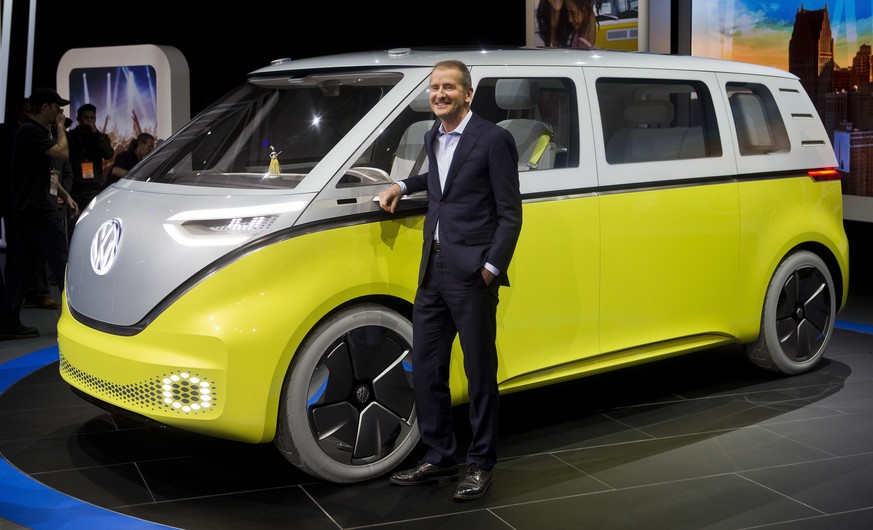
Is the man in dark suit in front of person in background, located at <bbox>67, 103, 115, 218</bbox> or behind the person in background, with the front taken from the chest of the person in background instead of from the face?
in front

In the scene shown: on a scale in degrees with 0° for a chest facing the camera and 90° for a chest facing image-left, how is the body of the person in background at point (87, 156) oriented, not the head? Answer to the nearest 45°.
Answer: approximately 0°

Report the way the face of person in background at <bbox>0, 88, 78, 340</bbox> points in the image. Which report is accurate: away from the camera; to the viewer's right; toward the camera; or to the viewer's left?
to the viewer's right

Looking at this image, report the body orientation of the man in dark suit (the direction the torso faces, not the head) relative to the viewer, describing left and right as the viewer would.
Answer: facing the viewer and to the left of the viewer

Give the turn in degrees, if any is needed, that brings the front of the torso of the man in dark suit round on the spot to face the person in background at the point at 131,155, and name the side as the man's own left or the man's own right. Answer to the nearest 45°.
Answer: approximately 90° to the man's own right

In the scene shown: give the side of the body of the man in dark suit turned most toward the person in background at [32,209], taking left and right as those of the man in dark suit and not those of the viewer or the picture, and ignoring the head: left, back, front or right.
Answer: right

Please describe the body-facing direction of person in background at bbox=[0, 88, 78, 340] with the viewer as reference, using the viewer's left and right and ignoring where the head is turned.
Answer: facing to the right of the viewer
